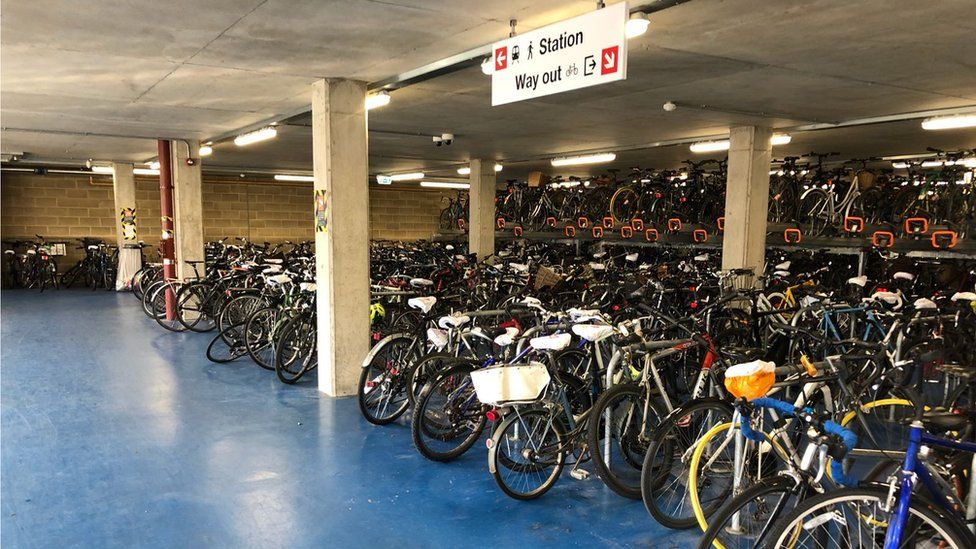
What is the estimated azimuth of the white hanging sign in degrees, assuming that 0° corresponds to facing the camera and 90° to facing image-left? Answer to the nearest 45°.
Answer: approximately 45°

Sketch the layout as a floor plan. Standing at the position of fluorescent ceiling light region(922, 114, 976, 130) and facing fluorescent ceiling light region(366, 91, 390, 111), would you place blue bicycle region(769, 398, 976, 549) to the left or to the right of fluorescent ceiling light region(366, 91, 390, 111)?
left

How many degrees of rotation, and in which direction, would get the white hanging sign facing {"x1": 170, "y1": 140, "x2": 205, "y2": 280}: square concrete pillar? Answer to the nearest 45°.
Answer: approximately 90° to its right

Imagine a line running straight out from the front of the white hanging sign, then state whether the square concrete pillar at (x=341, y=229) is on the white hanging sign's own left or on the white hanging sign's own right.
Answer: on the white hanging sign's own right

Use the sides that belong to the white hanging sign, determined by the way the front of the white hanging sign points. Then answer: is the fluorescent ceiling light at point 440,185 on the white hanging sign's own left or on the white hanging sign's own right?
on the white hanging sign's own right

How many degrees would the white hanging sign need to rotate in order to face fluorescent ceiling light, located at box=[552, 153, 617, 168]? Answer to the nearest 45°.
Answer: approximately 135° to its right
